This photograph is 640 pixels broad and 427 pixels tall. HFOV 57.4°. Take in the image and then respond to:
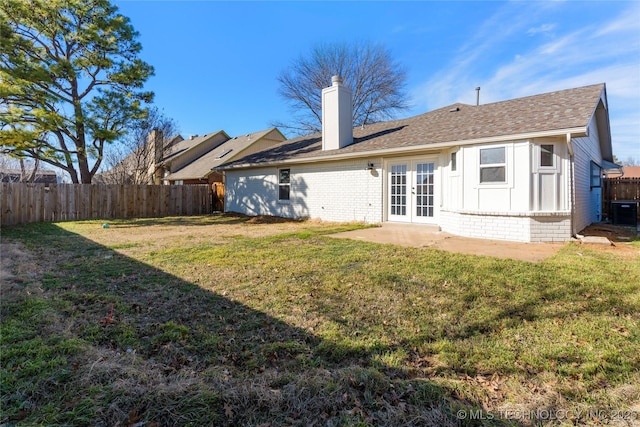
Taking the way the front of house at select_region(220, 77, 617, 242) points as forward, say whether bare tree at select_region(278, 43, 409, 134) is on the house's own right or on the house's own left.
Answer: on the house's own left

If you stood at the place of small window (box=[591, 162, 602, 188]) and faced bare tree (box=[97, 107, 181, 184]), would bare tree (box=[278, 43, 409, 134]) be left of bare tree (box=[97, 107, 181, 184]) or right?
right

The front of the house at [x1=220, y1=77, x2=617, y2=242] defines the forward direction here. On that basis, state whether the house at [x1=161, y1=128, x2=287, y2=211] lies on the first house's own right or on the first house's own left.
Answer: on the first house's own left

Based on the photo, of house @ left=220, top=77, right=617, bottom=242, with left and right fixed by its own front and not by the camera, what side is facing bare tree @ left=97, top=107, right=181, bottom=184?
left

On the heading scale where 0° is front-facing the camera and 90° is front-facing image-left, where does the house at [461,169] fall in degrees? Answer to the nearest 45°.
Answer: approximately 225°
